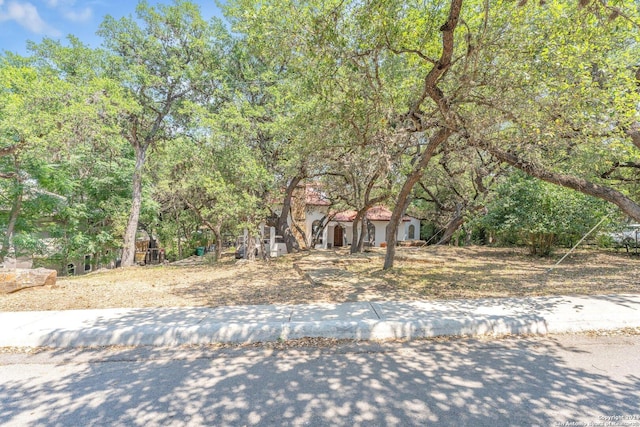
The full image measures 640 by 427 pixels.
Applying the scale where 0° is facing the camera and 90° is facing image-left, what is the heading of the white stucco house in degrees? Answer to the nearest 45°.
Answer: approximately 0°

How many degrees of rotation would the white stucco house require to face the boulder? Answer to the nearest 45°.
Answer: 0° — it already faces it
